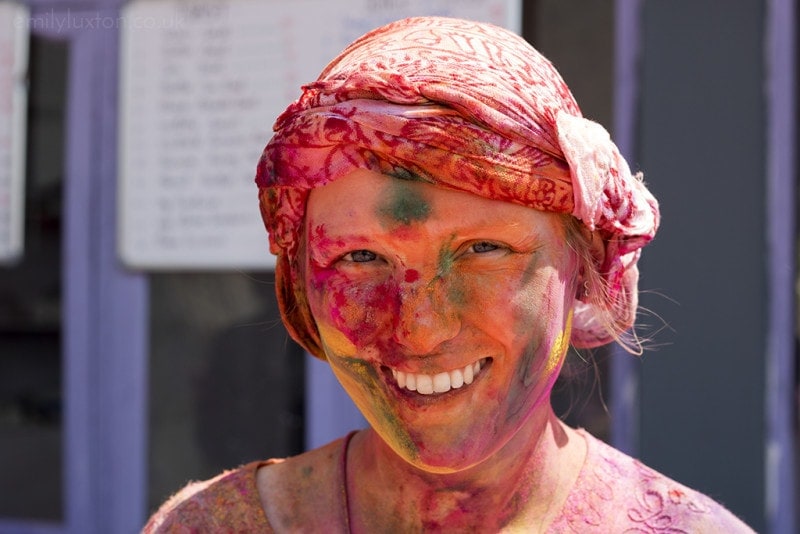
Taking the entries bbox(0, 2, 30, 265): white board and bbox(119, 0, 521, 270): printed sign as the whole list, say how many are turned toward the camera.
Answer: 2

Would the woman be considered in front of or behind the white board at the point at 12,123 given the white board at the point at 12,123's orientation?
in front

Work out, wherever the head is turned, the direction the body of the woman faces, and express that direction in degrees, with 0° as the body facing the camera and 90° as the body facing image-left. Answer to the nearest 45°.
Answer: approximately 0°

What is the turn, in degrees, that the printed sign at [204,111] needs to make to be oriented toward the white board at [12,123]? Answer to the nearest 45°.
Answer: approximately 90° to its right

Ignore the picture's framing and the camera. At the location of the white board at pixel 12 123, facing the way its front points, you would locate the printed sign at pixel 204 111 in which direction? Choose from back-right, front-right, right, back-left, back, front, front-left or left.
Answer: front-left

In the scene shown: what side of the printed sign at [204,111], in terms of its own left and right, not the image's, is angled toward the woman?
front

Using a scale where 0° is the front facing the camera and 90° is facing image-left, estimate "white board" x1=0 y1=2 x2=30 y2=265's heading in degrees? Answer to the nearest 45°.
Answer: approximately 0°

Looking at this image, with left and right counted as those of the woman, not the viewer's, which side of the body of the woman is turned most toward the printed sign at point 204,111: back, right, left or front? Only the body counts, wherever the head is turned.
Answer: back

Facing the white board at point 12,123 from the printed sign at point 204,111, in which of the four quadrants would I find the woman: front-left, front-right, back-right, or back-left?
back-left
